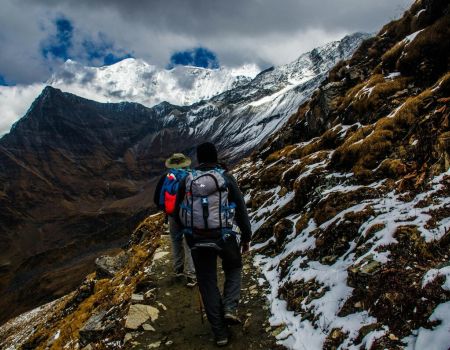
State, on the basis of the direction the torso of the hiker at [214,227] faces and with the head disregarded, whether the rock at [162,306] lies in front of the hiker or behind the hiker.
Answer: in front

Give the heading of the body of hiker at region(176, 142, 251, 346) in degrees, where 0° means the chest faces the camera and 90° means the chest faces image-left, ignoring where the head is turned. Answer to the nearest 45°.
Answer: approximately 180°

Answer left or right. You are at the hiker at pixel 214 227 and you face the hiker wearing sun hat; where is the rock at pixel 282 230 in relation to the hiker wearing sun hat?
right

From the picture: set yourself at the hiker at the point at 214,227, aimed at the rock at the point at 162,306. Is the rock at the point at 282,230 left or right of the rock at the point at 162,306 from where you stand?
right

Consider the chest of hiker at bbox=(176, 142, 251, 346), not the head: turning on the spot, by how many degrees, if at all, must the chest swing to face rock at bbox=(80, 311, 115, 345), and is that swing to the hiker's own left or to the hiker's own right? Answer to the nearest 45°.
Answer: approximately 45° to the hiker's own left

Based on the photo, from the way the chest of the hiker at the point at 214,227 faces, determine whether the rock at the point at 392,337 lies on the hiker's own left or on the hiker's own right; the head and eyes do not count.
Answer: on the hiker's own right

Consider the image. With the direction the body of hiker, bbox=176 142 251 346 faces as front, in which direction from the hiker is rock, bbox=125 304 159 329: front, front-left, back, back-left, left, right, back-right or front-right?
front-left

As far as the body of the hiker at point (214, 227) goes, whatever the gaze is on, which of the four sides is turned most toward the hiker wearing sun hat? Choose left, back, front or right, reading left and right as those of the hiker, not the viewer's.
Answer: front

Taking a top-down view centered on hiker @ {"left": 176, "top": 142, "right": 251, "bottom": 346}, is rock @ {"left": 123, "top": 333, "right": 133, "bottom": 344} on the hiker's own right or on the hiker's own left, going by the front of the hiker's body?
on the hiker's own left

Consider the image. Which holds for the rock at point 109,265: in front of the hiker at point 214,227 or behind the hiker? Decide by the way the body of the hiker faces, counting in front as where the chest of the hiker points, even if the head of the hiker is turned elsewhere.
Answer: in front
